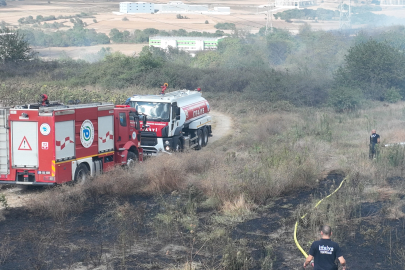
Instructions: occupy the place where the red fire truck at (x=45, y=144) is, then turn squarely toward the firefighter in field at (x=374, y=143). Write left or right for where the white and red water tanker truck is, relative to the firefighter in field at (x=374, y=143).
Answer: left

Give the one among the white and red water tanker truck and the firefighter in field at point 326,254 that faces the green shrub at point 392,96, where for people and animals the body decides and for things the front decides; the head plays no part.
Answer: the firefighter in field

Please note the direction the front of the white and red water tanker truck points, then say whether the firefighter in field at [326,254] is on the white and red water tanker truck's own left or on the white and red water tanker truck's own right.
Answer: on the white and red water tanker truck's own left

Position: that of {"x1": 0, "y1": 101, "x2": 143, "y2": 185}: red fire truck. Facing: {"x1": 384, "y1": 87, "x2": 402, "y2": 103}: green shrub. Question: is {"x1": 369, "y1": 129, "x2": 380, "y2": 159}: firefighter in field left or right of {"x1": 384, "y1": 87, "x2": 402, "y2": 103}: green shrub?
right

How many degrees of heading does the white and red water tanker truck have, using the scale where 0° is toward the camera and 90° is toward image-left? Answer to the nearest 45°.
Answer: approximately 45°

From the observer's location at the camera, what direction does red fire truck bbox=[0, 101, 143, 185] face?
facing away from the viewer and to the right of the viewer

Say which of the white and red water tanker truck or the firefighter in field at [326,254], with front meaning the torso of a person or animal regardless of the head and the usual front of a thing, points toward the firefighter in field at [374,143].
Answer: the firefighter in field at [326,254]

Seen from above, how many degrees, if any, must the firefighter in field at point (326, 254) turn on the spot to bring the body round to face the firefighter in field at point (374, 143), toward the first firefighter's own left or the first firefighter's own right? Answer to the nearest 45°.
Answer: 0° — they already face them

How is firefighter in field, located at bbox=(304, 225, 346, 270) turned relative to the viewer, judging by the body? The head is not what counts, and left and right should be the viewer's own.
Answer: facing away from the viewer

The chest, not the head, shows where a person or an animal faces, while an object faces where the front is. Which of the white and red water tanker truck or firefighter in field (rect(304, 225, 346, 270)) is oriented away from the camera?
the firefighter in field

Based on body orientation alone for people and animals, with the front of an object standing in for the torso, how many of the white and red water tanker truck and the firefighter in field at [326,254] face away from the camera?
1
